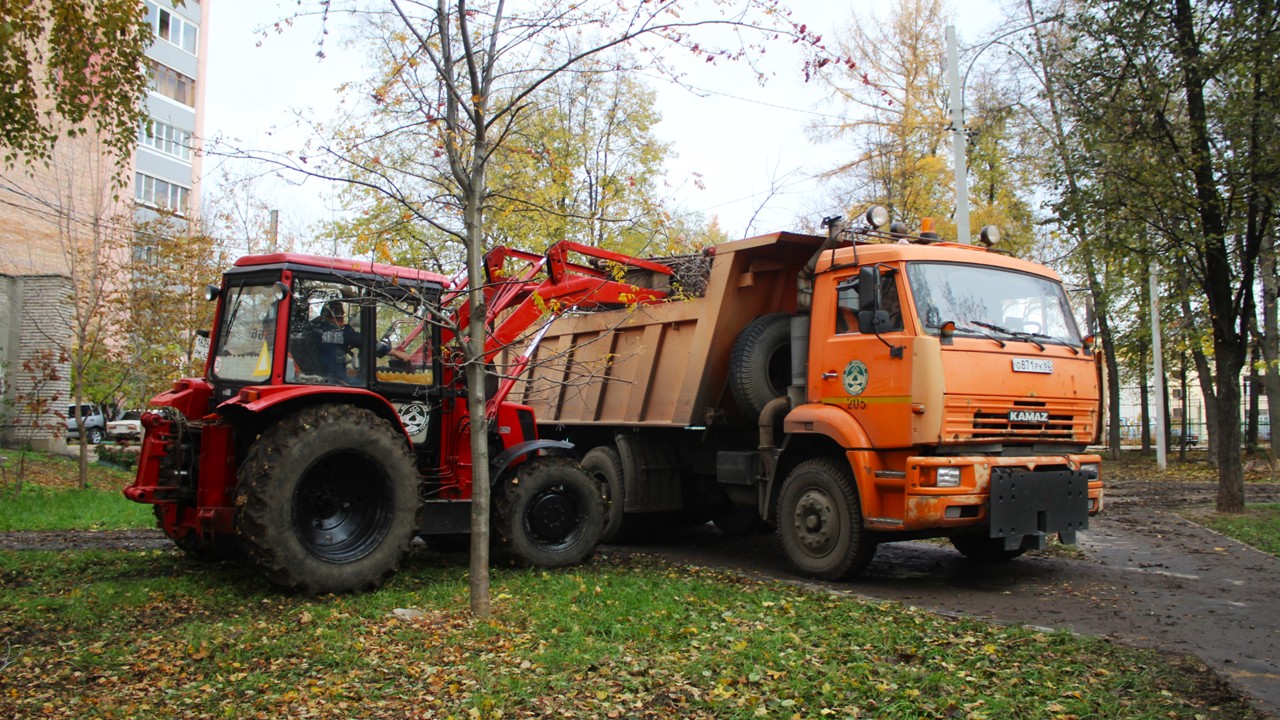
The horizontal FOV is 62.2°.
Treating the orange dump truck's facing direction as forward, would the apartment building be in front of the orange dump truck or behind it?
behind

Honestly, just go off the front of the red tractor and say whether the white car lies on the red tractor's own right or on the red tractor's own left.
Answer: on the red tractor's own left

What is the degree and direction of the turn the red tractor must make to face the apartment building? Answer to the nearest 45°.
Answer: approximately 90° to its left

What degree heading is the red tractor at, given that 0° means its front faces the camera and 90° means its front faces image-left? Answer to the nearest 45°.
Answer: approximately 225°

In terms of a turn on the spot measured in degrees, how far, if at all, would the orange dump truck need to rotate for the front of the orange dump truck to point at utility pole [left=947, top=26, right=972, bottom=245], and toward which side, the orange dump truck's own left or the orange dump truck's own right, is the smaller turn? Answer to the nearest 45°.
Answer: approximately 135° to the orange dump truck's own left

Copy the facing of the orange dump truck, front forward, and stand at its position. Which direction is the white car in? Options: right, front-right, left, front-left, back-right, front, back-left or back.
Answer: back
